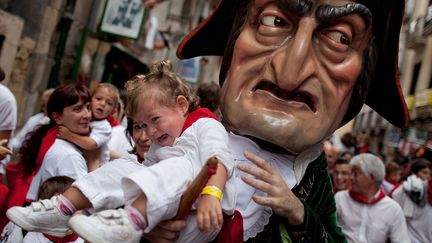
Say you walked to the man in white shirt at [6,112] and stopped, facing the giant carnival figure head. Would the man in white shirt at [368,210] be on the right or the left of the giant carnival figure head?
left

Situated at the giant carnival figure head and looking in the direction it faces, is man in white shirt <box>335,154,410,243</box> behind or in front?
behind

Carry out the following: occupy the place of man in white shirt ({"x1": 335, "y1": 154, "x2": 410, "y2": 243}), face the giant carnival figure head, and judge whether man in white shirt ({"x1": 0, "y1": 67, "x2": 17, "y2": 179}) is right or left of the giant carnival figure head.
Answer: right

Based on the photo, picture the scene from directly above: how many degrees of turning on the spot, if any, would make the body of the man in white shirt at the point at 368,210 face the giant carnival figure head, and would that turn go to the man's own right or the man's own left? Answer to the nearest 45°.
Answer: approximately 45° to the man's own left

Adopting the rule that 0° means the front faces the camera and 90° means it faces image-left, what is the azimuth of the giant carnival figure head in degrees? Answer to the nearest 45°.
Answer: approximately 0°

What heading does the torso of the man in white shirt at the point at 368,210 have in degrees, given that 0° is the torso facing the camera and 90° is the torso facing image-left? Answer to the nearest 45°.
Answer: approximately 45°

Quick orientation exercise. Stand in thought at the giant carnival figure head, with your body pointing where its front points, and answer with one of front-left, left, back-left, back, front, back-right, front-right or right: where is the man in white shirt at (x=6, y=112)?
back-right
